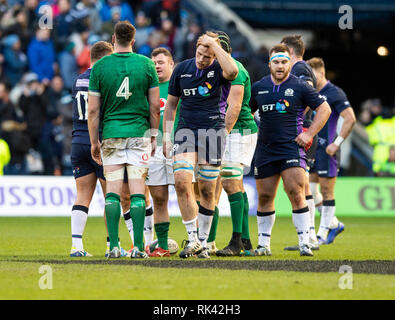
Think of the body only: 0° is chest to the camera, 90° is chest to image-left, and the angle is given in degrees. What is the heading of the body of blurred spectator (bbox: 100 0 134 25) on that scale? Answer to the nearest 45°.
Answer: approximately 0°

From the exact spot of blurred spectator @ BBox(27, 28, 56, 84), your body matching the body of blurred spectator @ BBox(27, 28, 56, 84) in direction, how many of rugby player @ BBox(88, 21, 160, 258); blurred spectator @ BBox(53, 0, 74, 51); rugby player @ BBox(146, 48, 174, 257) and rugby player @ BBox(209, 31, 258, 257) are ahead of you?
3

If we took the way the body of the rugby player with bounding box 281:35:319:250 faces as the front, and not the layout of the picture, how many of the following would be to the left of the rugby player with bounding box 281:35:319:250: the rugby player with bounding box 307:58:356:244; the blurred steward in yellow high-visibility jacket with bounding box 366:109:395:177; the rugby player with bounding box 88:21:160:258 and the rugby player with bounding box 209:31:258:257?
2

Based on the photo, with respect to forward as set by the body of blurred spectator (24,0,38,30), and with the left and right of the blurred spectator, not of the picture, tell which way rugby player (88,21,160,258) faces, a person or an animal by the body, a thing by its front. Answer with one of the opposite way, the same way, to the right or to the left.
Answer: the opposite way

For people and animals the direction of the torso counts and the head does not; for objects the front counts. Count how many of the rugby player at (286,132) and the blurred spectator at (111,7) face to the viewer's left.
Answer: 0

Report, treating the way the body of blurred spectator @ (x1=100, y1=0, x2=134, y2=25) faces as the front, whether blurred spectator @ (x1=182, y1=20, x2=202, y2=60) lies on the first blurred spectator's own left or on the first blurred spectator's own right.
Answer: on the first blurred spectator's own left

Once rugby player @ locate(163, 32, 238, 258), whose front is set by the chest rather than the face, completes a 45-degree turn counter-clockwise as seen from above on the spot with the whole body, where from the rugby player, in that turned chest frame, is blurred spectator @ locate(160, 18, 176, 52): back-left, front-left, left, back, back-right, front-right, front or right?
back-left
